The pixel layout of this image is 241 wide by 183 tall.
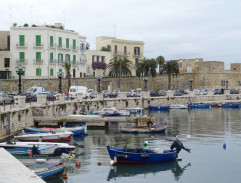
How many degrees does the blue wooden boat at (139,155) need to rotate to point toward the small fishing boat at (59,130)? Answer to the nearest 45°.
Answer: approximately 45° to its right

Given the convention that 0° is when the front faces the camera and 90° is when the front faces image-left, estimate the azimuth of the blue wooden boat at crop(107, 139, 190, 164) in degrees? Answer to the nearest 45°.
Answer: approximately 90°

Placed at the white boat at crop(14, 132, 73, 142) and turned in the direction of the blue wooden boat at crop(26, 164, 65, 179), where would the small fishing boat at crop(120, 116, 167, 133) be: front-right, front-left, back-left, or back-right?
back-left
